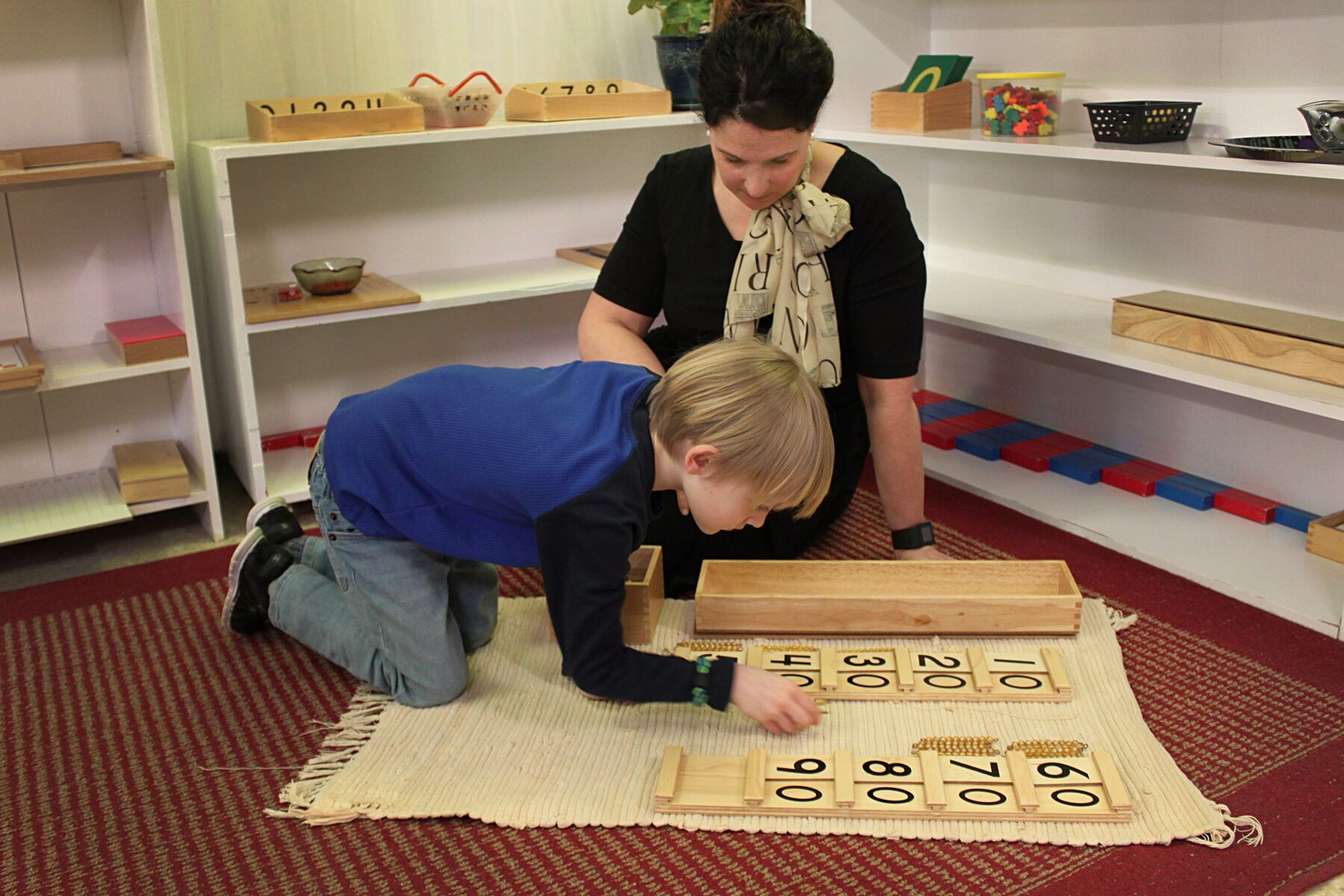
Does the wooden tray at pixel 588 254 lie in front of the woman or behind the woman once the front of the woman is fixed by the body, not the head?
behind

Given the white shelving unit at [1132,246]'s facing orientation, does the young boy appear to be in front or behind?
in front

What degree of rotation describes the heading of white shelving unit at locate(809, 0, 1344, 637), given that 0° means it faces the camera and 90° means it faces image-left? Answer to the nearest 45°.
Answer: approximately 45°

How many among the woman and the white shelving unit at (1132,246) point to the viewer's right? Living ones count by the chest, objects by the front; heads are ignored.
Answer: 0

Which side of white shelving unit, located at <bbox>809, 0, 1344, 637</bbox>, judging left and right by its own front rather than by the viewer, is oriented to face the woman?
front

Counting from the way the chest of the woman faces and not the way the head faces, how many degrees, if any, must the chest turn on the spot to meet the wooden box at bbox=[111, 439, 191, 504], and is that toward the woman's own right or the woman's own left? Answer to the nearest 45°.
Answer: approximately 90° to the woman's own right

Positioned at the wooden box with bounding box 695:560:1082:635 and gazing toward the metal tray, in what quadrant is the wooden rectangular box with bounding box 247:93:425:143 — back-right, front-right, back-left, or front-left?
back-left

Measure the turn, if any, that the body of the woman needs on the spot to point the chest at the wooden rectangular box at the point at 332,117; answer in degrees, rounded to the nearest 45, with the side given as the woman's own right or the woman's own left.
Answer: approximately 135° to the woman's own right

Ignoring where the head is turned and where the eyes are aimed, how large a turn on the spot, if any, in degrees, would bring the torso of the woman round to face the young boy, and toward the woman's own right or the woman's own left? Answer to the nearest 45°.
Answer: approximately 45° to the woman's own right

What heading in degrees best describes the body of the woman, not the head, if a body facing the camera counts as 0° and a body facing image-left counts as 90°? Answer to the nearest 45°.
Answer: approximately 0°

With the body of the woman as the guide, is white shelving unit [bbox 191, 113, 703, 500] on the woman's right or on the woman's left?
on the woman's right
